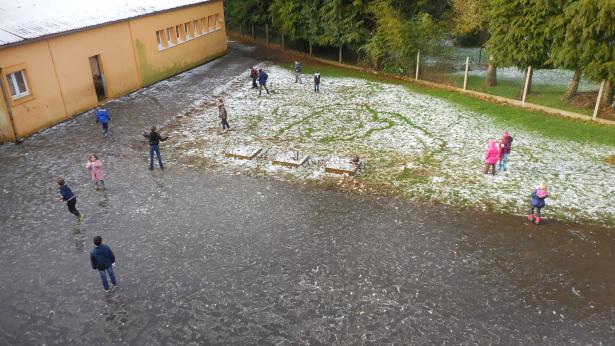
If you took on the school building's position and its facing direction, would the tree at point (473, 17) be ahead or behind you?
ahead

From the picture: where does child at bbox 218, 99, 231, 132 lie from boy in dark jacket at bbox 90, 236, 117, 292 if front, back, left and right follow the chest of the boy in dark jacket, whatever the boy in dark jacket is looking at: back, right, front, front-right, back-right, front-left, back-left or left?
front-right

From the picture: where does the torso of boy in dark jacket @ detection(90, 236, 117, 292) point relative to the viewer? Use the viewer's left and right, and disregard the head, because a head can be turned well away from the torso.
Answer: facing away from the viewer

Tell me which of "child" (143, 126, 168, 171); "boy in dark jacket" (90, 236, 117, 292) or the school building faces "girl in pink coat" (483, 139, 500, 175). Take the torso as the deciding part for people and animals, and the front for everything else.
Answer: the school building

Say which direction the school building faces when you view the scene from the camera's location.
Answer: facing the viewer and to the right of the viewer

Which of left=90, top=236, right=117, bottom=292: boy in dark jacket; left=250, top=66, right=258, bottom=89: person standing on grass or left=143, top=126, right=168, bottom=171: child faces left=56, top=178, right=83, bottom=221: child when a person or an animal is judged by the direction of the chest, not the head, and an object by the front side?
the boy in dark jacket

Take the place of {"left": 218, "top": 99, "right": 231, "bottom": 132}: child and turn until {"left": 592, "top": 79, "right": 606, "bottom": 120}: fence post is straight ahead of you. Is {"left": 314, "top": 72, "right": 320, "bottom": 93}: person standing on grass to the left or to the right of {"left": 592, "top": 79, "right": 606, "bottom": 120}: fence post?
left
